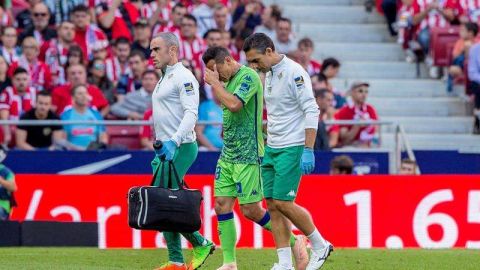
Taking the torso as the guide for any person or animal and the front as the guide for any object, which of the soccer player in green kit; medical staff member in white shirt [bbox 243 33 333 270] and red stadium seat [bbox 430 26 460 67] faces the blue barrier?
the red stadium seat

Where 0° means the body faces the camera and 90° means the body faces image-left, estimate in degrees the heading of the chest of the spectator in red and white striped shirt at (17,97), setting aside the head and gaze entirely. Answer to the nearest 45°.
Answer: approximately 0°

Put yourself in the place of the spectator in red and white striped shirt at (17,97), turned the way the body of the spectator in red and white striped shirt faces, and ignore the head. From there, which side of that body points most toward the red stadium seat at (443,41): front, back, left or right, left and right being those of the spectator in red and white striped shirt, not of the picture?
left

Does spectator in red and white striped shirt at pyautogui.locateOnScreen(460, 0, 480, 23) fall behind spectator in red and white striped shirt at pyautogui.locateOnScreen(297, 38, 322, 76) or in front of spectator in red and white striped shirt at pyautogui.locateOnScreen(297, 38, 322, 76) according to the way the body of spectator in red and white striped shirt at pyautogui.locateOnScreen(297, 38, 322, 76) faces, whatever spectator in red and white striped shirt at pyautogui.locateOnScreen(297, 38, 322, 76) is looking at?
behind

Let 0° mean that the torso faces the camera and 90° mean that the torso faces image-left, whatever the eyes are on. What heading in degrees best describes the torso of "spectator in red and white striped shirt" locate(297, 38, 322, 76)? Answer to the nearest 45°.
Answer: approximately 45°

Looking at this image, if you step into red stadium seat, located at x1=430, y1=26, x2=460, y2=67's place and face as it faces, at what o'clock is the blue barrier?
The blue barrier is roughly at 12 o'clock from the red stadium seat.
